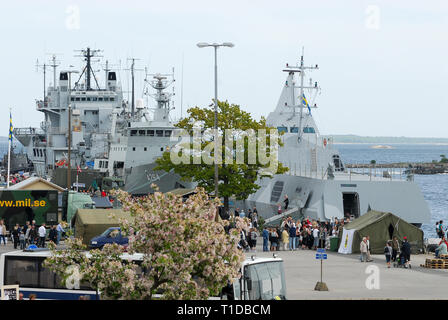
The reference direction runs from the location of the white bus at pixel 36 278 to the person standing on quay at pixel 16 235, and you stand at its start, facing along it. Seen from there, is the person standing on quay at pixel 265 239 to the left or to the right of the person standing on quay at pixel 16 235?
right

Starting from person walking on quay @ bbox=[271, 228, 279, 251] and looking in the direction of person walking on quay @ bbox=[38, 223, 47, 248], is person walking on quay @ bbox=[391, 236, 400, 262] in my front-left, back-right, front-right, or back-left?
back-left

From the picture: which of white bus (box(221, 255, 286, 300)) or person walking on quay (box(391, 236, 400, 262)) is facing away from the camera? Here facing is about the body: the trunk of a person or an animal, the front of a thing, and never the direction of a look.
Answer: the person walking on quay

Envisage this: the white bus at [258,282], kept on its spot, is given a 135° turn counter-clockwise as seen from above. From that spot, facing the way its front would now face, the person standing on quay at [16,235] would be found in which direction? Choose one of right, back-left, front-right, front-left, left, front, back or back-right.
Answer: front-left

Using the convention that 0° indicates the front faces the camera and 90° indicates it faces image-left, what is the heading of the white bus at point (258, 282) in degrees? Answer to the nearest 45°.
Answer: approximately 315°

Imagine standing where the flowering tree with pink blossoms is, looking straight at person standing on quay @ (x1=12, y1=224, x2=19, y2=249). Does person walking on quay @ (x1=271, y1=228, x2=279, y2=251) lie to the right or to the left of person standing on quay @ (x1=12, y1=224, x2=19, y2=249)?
right

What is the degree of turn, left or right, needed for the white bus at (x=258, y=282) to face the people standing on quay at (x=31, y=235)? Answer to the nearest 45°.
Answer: approximately 180°
